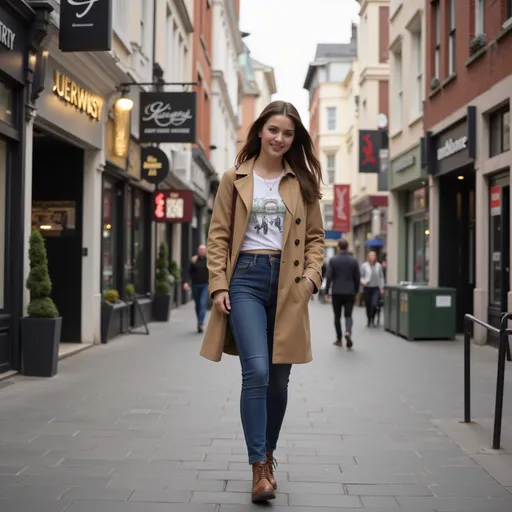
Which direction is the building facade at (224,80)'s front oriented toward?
to the viewer's right

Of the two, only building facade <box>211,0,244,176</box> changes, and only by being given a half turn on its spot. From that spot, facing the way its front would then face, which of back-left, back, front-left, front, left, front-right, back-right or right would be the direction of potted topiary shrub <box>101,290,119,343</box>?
left

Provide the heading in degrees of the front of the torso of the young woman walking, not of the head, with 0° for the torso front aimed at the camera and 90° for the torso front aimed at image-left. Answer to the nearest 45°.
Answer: approximately 0°

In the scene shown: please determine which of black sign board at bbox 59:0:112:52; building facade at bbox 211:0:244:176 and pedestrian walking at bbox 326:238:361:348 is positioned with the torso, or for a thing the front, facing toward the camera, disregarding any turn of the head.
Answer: the black sign board

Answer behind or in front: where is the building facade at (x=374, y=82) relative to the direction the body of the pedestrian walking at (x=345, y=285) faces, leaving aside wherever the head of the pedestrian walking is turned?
in front

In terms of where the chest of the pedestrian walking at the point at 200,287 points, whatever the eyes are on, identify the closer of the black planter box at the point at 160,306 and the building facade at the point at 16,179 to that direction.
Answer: the building facade

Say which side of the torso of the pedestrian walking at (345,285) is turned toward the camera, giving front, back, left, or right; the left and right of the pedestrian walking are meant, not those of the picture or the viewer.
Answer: back

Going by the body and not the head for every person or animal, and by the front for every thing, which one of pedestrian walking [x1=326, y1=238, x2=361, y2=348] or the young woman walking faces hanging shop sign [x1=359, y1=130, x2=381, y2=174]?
the pedestrian walking

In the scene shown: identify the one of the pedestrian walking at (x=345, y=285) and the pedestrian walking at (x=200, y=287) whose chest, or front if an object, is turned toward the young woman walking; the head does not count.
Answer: the pedestrian walking at (x=200, y=287)

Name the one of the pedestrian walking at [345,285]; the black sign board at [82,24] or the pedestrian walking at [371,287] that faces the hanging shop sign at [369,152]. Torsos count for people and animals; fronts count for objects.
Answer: the pedestrian walking at [345,285]

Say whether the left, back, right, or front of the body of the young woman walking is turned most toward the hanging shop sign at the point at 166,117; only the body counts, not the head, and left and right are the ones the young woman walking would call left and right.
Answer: back
